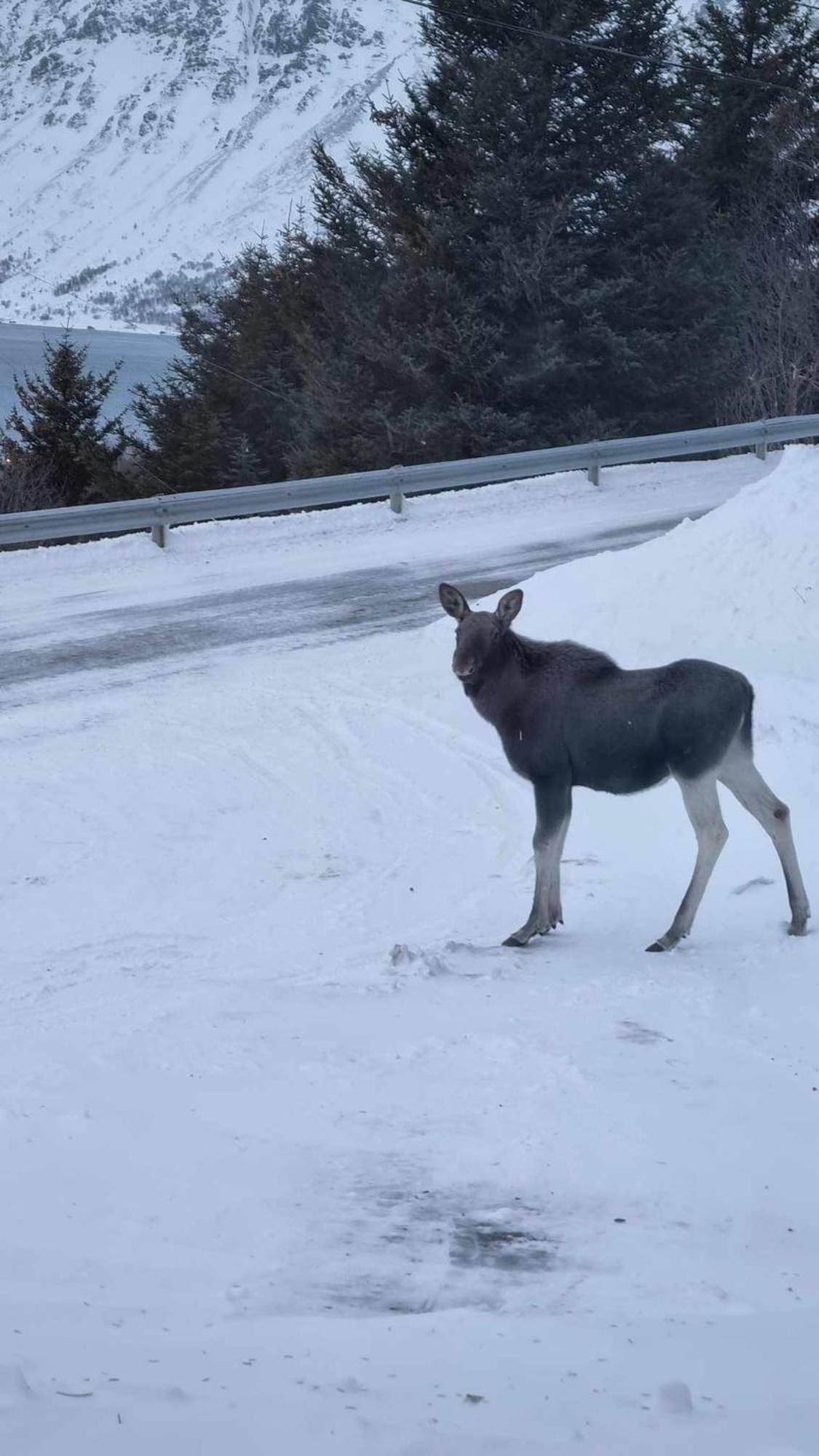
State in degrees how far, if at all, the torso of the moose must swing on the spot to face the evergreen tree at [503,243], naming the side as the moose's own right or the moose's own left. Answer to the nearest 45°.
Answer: approximately 90° to the moose's own right

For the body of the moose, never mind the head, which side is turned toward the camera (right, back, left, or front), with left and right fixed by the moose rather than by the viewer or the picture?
left

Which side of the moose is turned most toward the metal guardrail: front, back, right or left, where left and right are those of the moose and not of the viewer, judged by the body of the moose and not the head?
right

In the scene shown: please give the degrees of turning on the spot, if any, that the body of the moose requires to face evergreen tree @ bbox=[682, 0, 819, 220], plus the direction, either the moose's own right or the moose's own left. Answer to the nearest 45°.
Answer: approximately 90° to the moose's own right

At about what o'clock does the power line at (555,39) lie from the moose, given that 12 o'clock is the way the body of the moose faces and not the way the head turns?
The power line is roughly at 3 o'clock from the moose.

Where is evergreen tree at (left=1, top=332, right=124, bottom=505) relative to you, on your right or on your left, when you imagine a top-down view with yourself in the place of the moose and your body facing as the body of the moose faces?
on your right
